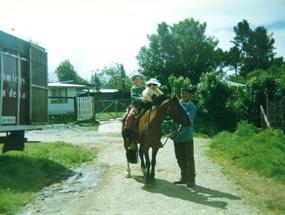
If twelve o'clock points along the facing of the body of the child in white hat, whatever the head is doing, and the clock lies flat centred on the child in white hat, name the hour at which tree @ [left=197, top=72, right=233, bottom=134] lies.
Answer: The tree is roughly at 8 o'clock from the child in white hat.

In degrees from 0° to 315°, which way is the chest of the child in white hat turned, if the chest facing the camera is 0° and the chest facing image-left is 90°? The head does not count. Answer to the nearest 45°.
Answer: approximately 315°

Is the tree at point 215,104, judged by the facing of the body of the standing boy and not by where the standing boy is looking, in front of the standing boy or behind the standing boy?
behind

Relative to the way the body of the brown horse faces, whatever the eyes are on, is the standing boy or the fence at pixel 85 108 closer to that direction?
the standing boy

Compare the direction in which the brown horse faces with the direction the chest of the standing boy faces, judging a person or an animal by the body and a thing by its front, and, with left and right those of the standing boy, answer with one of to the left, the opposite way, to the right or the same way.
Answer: to the left

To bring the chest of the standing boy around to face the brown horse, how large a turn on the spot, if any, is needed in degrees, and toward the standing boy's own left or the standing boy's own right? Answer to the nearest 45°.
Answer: approximately 45° to the standing boy's own right

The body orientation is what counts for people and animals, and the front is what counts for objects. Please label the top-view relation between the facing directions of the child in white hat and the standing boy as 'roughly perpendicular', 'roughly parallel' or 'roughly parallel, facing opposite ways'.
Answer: roughly perpendicular

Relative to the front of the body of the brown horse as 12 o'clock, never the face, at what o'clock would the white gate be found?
The white gate is roughly at 7 o'clock from the brown horse.

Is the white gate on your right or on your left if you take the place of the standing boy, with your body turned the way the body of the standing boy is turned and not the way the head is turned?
on your right
